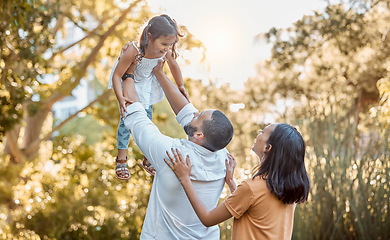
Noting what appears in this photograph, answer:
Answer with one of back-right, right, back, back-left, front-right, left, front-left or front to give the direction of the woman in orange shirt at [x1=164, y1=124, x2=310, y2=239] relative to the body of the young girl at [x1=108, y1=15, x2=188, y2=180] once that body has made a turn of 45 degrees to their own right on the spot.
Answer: left

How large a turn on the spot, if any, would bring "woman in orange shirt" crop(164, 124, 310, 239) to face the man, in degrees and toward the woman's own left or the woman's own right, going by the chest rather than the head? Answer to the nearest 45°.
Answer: approximately 45° to the woman's own left

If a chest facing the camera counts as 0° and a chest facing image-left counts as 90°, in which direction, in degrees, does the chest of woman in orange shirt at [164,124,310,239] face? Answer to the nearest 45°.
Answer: approximately 135°

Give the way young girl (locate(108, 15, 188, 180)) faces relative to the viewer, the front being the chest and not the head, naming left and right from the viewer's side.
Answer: facing the viewer and to the right of the viewer

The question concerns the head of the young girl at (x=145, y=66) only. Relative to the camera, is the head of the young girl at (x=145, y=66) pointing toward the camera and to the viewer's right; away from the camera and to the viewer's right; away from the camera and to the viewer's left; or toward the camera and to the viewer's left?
toward the camera and to the viewer's right
